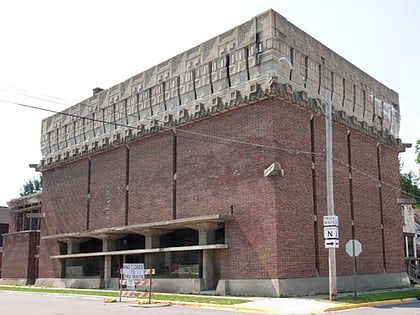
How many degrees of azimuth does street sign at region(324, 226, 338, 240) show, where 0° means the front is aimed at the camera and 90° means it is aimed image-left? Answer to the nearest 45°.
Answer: approximately 0°

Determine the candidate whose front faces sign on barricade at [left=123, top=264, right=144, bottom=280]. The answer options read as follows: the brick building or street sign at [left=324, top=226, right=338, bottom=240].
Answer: the brick building

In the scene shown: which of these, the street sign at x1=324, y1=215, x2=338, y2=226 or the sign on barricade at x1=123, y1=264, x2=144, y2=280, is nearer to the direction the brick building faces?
the sign on barricade

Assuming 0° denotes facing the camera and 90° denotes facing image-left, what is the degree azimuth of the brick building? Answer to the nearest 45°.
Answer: approximately 45°
